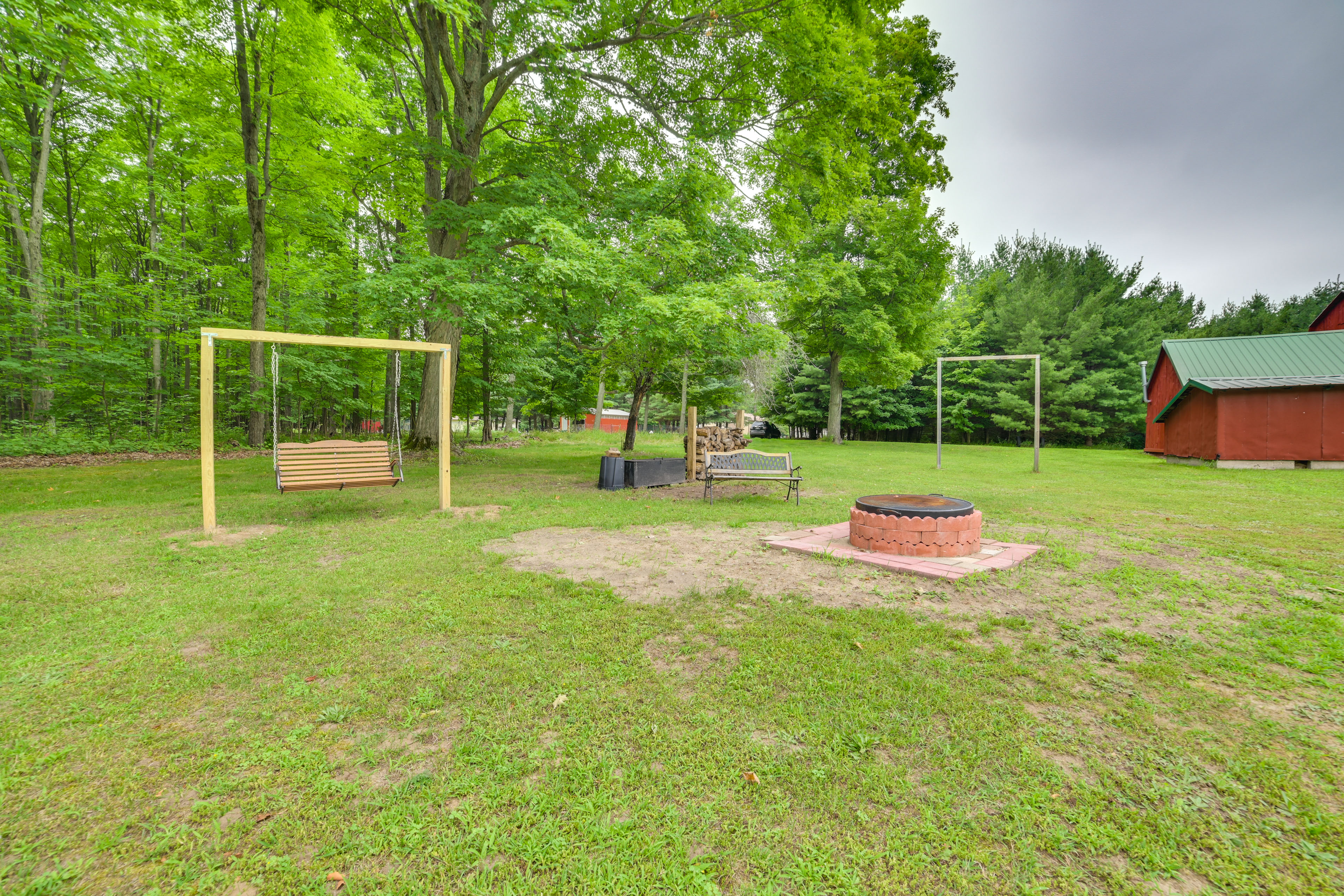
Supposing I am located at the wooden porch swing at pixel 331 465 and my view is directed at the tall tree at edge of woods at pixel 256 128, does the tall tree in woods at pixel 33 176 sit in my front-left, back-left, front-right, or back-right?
front-left

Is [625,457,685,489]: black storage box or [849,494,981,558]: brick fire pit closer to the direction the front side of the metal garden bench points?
the brick fire pit

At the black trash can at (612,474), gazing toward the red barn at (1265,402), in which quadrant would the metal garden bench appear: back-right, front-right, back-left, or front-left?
front-right

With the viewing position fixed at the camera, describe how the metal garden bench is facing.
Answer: facing the viewer

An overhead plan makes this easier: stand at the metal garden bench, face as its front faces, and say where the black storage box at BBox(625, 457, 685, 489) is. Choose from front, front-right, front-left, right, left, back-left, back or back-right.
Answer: back-right

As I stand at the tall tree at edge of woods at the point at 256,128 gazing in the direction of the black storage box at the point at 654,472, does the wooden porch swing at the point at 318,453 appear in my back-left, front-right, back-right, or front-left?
front-right

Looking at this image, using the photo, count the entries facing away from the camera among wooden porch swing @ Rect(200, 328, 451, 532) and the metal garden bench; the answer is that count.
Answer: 0

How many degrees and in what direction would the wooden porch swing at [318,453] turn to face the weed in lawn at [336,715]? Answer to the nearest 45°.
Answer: approximately 45° to its right

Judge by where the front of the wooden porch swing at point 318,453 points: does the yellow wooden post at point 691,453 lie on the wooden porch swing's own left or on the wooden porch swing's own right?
on the wooden porch swing's own left

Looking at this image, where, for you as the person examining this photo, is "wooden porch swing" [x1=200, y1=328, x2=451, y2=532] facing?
facing the viewer and to the right of the viewer
